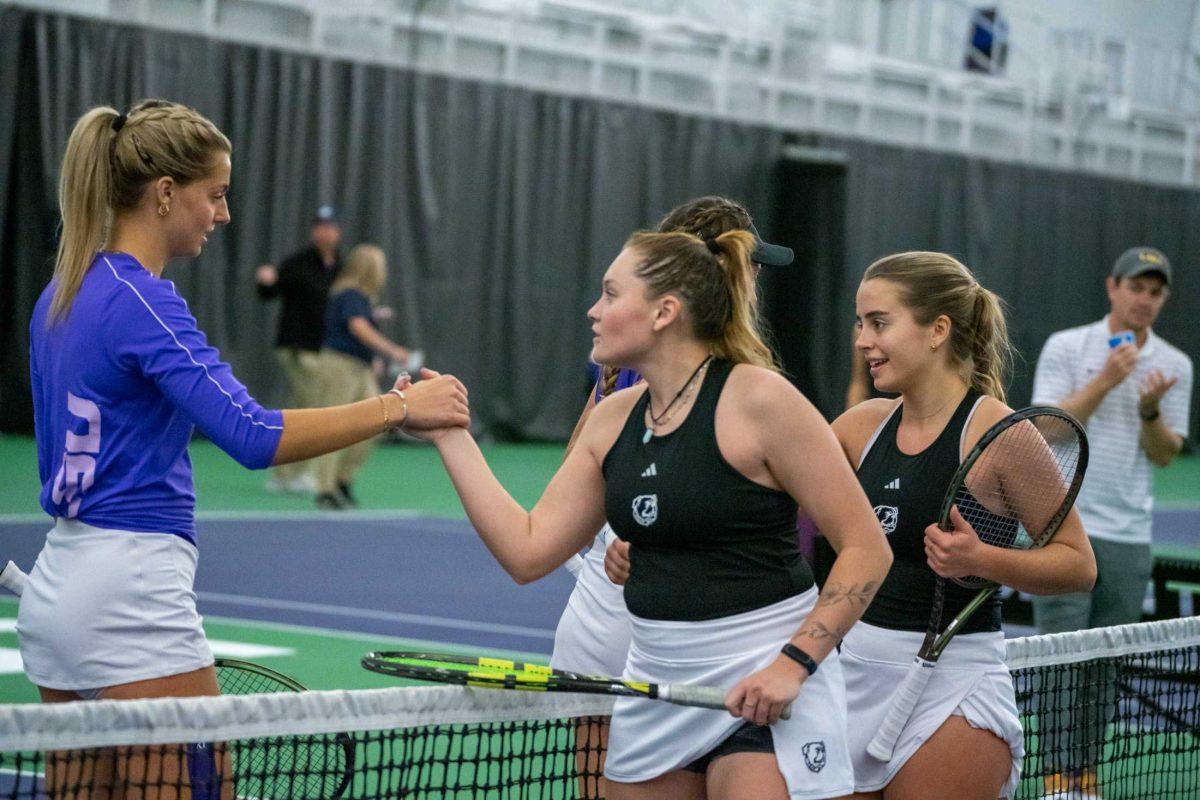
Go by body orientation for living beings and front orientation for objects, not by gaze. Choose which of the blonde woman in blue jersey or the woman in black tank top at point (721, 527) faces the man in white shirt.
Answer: the blonde woman in blue jersey

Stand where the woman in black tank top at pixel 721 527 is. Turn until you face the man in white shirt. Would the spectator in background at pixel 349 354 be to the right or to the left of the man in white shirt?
left

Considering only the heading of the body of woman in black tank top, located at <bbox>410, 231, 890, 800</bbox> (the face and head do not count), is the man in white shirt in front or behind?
behind

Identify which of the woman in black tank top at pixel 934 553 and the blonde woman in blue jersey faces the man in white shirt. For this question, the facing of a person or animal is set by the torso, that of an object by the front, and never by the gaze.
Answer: the blonde woman in blue jersey

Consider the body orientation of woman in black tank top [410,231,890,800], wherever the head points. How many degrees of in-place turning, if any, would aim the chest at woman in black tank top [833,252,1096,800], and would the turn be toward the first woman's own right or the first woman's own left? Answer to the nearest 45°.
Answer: approximately 180°

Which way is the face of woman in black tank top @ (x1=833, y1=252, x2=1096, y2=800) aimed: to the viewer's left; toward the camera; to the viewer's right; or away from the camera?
to the viewer's left

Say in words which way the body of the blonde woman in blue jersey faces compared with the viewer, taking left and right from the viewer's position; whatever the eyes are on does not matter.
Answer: facing away from the viewer and to the right of the viewer

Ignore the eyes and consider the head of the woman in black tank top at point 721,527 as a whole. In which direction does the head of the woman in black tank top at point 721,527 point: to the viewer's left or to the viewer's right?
to the viewer's left

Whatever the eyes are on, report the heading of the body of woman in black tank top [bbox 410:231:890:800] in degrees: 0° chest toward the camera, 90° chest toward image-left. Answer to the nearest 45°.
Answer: approximately 45°

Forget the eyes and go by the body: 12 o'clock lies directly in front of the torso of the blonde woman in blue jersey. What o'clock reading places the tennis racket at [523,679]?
The tennis racket is roughly at 2 o'clock from the blonde woman in blue jersey.

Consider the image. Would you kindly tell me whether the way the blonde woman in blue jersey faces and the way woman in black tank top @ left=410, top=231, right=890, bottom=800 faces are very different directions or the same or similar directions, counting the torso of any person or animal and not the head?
very different directions

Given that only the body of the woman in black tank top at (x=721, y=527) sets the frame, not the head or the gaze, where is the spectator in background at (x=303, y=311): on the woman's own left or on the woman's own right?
on the woman's own right
